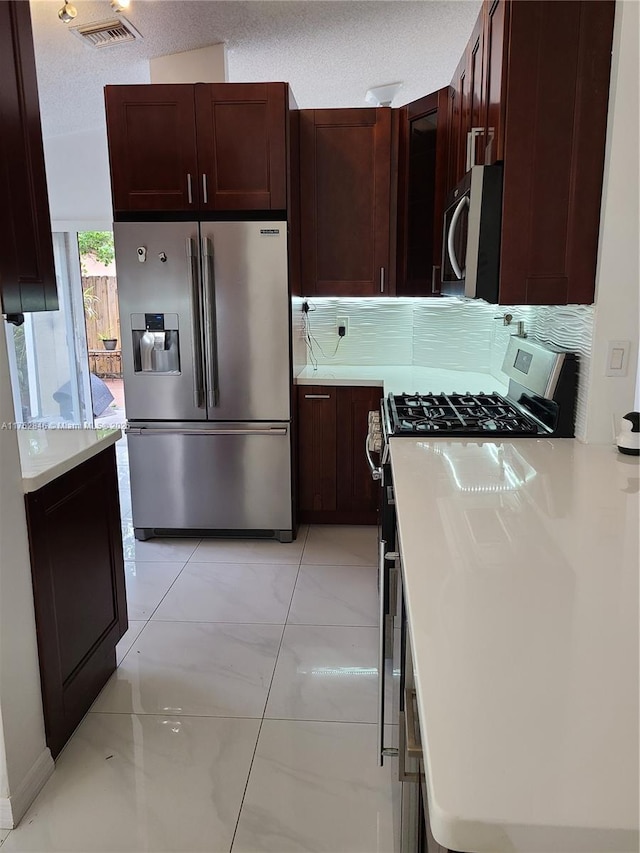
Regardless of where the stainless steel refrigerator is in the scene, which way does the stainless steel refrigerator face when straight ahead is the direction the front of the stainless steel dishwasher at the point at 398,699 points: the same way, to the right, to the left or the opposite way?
to the left

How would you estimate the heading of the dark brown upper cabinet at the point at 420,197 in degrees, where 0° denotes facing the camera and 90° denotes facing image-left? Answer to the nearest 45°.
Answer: approximately 45°

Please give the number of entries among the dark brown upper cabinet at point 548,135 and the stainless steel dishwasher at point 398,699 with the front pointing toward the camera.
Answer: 0

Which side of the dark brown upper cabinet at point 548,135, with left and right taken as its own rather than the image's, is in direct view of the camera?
left

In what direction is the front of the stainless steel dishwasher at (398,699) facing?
to the viewer's left

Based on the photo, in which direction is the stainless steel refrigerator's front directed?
toward the camera

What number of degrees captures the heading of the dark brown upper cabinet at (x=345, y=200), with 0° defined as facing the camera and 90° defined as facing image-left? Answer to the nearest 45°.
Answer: approximately 0°

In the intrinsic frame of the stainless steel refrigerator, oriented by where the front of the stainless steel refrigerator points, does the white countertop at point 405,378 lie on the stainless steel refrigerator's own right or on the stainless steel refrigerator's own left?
on the stainless steel refrigerator's own left

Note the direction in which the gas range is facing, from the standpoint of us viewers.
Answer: facing to the left of the viewer

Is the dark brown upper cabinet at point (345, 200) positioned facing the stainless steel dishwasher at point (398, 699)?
yes

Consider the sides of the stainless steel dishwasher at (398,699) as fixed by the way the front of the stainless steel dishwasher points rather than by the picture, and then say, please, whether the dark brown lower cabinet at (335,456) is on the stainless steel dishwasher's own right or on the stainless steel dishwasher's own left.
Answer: on the stainless steel dishwasher's own right

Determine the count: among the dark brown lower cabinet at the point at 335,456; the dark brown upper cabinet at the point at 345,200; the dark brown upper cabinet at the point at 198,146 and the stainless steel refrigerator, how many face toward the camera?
4

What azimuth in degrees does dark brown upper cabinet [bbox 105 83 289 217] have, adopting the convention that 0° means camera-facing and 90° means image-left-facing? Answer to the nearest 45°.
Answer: approximately 0°

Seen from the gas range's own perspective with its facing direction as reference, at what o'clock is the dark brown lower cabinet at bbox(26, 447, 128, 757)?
The dark brown lower cabinet is roughly at 11 o'clock from the gas range.

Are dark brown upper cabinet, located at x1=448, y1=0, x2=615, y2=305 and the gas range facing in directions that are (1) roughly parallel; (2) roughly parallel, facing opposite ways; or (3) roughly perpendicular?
roughly parallel

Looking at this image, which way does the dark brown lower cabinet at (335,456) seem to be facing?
toward the camera

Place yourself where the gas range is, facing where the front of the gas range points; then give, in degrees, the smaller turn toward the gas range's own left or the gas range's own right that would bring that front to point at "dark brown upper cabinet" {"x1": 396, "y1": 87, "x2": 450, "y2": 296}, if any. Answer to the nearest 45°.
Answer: approximately 90° to the gas range's own right
